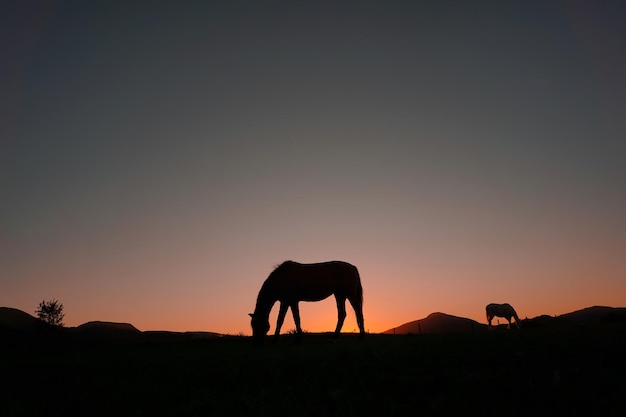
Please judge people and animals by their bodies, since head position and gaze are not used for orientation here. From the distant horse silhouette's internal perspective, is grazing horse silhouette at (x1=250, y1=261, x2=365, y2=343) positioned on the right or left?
on its right

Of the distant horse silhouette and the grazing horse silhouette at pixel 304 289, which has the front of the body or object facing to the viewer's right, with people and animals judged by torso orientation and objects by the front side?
the distant horse silhouette

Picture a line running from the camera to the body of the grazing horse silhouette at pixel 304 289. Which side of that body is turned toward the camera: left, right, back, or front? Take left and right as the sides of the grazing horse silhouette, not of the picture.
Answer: left

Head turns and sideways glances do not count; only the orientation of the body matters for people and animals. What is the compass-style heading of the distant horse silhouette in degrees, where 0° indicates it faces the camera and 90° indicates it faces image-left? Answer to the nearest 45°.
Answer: approximately 270°

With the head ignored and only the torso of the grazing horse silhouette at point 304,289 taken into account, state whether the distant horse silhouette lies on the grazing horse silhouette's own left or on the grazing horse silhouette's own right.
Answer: on the grazing horse silhouette's own right

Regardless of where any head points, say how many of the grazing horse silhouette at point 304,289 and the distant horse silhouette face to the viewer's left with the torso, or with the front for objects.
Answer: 1

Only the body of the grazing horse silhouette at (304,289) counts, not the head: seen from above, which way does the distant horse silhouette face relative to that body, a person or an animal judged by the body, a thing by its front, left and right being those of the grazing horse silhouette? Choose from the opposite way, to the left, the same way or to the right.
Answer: the opposite way
